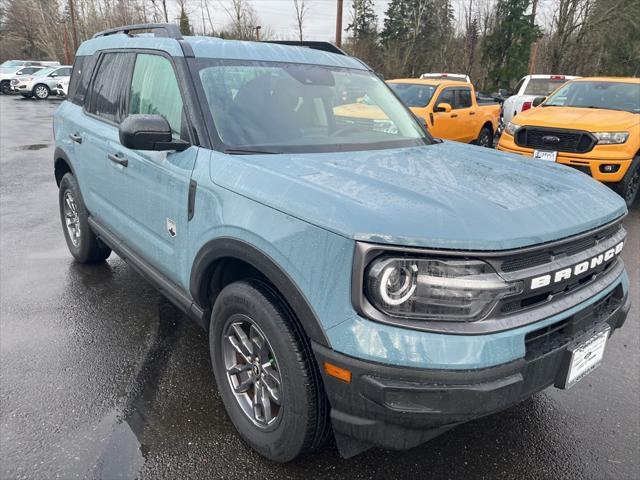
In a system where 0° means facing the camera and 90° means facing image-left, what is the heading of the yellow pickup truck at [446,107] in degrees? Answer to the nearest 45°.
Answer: approximately 45°

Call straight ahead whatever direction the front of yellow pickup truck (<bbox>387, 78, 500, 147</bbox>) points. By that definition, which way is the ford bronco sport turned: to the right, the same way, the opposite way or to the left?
to the left

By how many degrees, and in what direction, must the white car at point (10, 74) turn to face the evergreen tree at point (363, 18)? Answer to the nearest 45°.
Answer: approximately 135° to its left

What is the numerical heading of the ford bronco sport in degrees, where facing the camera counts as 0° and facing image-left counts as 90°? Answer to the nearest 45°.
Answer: approximately 315°

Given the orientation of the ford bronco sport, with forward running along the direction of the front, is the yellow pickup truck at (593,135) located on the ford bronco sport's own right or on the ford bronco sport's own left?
on the ford bronco sport's own left

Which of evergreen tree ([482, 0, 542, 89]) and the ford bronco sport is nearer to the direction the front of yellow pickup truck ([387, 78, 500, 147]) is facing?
the ford bronco sport

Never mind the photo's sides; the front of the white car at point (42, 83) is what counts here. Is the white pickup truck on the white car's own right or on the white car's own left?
on the white car's own left

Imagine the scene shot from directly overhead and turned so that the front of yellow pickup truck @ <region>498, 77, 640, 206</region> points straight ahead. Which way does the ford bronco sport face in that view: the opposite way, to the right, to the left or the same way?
to the left

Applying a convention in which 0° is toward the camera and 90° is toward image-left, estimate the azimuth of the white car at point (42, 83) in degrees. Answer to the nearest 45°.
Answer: approximately 45°

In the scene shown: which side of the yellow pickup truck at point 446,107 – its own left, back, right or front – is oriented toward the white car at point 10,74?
right

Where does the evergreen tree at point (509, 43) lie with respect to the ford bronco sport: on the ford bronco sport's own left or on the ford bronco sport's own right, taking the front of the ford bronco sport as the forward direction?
on the ford bronco sport's own left
